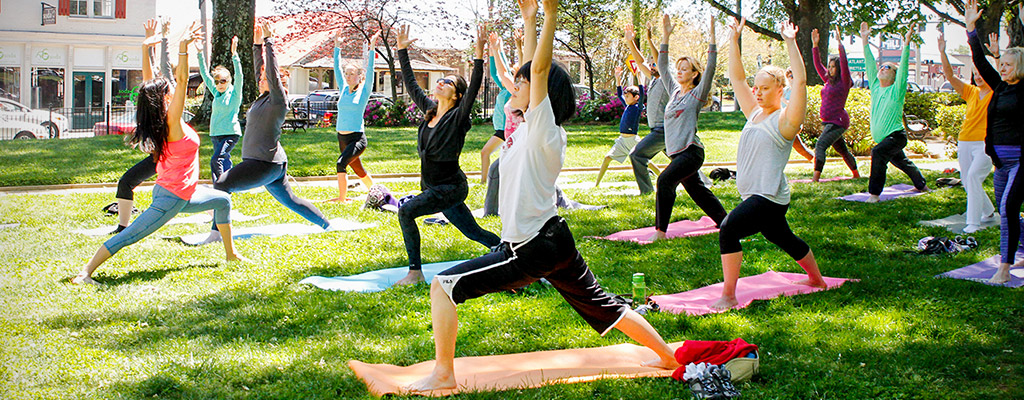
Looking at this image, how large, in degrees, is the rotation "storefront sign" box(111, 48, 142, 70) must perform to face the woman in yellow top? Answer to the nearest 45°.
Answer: approximately 45° to its left

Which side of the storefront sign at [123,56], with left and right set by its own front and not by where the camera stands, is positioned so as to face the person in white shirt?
front

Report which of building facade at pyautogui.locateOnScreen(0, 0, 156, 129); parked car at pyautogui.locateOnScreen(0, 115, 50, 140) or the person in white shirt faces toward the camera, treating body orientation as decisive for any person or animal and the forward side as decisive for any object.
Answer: the building facade

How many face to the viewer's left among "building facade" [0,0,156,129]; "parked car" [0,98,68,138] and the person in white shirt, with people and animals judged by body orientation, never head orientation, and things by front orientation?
1

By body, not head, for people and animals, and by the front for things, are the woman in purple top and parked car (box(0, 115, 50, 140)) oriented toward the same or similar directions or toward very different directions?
very different directions

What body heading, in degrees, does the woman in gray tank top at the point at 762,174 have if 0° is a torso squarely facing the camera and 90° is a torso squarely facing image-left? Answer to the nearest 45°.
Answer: approximately 45°

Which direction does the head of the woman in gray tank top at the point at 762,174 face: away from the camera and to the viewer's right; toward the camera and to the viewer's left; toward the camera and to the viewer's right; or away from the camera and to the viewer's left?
toward the camera and to the viewer's left

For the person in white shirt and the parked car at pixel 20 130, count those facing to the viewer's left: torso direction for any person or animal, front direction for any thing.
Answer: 1
